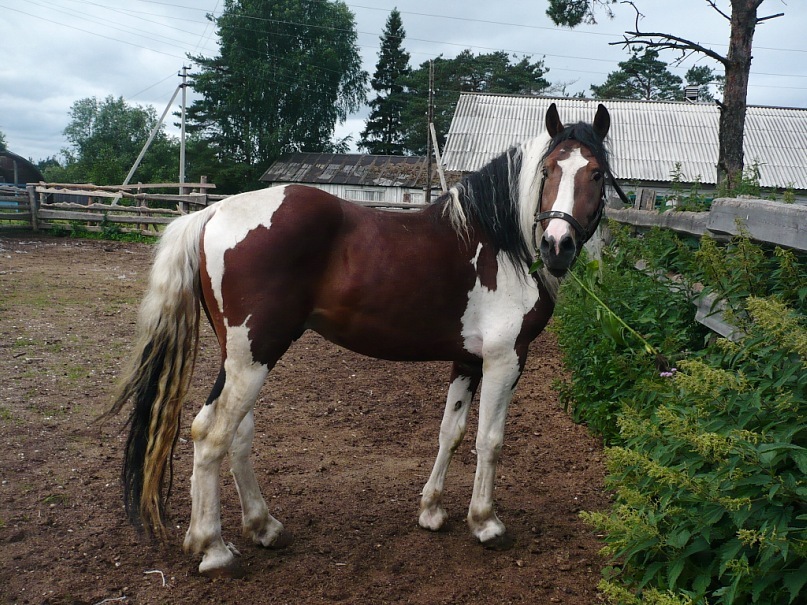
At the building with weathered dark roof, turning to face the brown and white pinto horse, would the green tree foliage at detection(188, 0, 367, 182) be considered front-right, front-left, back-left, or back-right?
back-right

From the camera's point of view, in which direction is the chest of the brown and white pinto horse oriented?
to the viewer's right

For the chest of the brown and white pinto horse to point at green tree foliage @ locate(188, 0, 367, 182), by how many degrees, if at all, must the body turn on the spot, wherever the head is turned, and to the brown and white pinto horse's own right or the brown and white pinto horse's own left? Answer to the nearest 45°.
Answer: approximately 90° to the brown and white pinto horse's own left

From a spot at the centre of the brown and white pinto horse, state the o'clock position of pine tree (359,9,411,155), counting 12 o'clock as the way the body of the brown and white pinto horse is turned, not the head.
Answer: The pine tree is roughly at 9 o'clock from the brown and white pinto horse.

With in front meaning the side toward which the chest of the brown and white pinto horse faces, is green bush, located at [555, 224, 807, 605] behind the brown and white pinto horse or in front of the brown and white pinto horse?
in front

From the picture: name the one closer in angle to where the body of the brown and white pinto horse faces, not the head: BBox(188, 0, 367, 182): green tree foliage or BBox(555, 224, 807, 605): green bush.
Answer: the green bush

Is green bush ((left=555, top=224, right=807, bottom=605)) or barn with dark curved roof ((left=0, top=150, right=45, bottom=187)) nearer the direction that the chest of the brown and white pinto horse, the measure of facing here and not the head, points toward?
the green bush

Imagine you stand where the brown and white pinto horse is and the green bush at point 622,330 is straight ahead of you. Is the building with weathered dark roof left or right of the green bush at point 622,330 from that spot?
left

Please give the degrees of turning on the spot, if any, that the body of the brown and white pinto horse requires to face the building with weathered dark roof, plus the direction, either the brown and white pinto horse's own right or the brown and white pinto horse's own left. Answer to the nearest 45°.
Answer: approximately 90° to the brown and white pinto horse's own left

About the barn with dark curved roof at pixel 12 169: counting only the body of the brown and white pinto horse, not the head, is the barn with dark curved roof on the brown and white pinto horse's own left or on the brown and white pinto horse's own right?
on the brown and white pinto horse's own left

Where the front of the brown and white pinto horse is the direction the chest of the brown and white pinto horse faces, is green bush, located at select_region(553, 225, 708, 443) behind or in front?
in front

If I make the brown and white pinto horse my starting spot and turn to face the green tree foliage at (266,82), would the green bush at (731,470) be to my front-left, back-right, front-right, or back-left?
back-right

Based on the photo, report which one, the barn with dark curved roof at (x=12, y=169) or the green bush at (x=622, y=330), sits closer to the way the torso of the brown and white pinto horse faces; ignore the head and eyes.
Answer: the green bush
